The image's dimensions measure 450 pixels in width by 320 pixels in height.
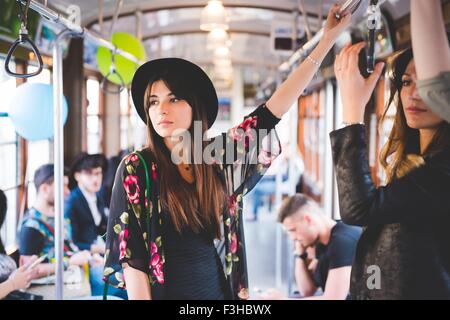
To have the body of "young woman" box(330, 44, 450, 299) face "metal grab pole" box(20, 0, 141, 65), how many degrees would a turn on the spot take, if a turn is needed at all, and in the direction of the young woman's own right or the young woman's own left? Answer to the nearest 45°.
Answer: approximately 45° to the young woman's own right

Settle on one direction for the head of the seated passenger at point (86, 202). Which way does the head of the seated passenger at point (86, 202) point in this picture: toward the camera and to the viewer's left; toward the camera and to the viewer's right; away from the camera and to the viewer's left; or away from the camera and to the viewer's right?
toward the camera and to the viewer's right

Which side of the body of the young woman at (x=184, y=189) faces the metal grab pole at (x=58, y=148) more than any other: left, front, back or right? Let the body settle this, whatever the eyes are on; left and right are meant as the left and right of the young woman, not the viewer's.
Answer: right

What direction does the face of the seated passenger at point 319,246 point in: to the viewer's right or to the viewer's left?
to the viewer's left

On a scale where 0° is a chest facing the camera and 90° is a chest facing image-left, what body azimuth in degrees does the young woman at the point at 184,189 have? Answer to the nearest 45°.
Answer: approximately 0°

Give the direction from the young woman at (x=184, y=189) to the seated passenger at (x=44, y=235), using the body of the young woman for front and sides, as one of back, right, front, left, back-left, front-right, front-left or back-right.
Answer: back-right

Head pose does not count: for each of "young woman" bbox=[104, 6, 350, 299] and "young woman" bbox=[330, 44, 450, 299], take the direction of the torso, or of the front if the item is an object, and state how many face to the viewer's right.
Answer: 0

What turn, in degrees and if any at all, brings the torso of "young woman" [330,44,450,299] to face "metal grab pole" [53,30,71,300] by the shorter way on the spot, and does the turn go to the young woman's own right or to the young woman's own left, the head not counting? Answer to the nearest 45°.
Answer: approximately 45° to the young woman's own right

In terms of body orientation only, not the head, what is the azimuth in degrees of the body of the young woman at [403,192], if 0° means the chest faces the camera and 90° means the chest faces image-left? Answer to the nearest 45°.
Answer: approximately 45°
